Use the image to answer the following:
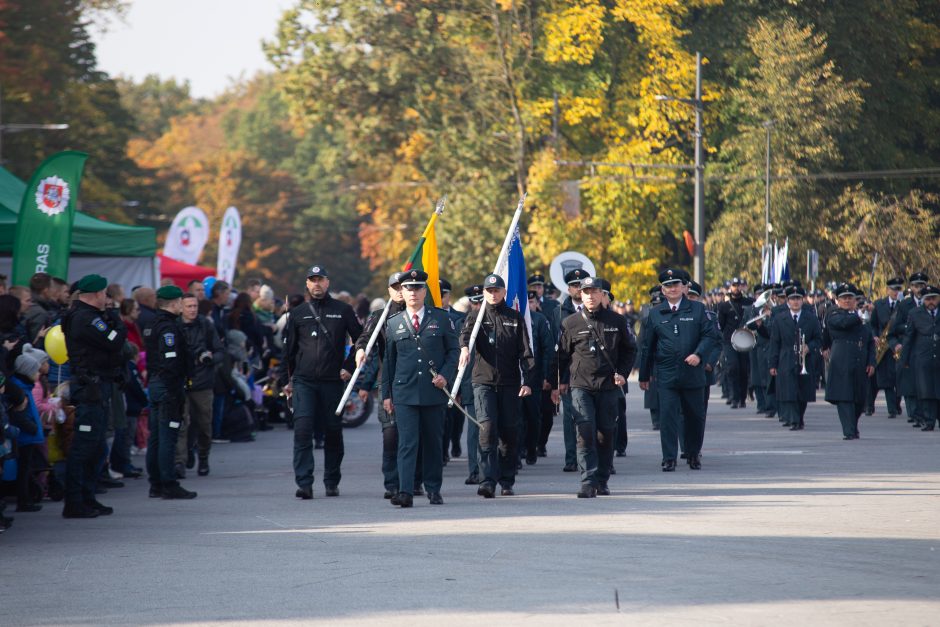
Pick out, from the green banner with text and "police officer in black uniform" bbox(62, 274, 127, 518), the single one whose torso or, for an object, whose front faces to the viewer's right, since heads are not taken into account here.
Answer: the police officer in black uniform

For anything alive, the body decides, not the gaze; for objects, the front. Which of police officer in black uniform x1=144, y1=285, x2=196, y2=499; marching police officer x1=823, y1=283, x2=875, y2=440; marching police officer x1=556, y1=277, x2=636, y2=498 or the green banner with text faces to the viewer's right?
the police officer in black uniform

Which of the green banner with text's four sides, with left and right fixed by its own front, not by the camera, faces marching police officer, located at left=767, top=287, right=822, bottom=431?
left

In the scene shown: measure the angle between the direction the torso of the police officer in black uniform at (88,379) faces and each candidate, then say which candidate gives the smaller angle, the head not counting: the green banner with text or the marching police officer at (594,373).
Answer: the marching police officer

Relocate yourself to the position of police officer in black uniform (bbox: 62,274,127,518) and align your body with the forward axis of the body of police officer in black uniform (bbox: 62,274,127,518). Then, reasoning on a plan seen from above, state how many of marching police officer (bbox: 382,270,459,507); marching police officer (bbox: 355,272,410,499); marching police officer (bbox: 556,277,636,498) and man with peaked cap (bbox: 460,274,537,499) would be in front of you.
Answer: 4

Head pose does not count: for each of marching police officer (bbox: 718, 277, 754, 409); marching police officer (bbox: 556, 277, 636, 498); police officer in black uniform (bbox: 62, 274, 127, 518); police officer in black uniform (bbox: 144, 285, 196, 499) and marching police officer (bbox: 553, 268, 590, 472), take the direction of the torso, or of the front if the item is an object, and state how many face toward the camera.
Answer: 3

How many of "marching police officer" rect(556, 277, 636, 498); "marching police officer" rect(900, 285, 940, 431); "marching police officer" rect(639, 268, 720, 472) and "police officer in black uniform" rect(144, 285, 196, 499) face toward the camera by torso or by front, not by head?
3

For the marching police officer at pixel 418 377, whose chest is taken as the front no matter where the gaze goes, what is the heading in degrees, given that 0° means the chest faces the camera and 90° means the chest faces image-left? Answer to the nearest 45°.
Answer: approximately 0°

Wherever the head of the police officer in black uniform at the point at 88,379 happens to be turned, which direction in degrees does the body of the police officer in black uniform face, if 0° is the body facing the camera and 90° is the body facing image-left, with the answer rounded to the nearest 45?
approximately 270°
